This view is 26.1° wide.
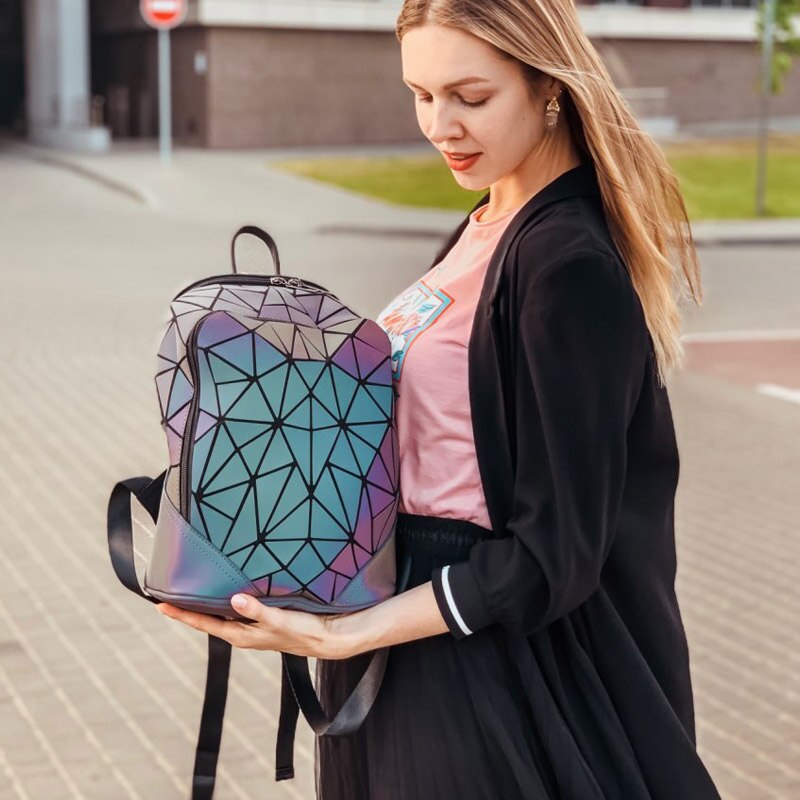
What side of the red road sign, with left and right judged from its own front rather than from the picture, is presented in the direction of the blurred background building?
back

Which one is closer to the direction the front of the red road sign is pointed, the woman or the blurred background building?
the woman

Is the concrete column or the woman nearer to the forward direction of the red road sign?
the woman

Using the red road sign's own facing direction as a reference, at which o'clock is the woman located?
The woman is roughly at 12 o'clock from the red road sign.

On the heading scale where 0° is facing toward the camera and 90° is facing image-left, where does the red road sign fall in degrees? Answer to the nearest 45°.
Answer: approximately 0°

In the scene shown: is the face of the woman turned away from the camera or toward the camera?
toward the camera

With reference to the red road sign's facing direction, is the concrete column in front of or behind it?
behind
